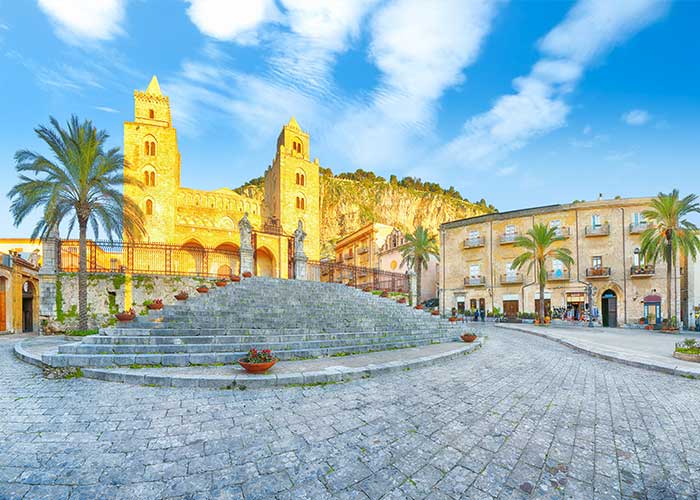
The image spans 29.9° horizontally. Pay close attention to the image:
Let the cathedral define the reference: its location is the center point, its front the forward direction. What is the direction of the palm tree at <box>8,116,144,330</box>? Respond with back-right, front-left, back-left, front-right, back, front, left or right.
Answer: front-right

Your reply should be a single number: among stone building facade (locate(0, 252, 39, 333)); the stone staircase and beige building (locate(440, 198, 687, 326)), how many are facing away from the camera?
0

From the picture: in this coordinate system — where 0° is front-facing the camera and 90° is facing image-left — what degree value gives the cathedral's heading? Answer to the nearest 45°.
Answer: approximately 315°

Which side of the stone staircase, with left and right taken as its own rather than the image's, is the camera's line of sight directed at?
front

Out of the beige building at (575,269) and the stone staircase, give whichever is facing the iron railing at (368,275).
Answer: the beige building

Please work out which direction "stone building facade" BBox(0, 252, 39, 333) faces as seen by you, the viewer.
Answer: facing the viewer and to the right of the viewer

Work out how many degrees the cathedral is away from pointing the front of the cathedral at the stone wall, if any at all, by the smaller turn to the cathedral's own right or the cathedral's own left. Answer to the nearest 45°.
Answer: approximately 45° to the cathedral's own right

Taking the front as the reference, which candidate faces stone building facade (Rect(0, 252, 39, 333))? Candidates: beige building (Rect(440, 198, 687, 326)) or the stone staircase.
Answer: the beige building

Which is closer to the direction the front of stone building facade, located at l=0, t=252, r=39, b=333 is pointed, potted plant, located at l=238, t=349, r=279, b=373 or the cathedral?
the potted plant

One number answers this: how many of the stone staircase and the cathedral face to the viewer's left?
0
